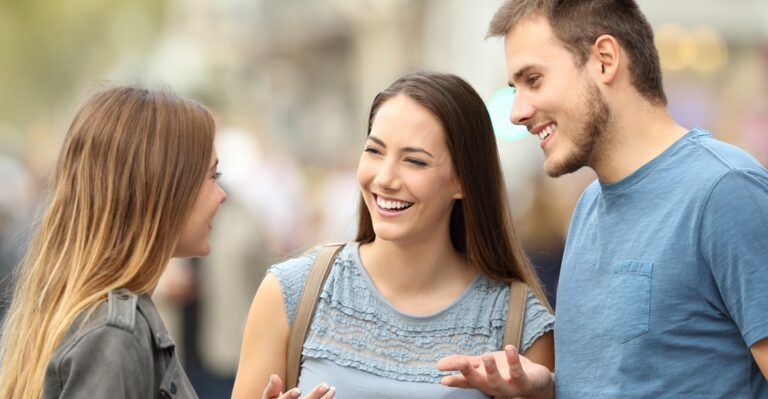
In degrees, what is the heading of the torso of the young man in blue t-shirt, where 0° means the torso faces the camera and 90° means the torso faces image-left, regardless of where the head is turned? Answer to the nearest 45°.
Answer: approximately 45°

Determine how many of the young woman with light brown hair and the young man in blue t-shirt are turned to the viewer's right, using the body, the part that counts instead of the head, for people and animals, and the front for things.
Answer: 1

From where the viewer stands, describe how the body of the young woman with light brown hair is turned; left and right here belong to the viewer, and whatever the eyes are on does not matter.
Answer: facing to the right of the viewer

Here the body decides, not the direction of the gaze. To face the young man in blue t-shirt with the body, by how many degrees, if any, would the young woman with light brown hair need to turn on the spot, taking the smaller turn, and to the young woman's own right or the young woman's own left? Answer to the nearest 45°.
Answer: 0° — they already face them

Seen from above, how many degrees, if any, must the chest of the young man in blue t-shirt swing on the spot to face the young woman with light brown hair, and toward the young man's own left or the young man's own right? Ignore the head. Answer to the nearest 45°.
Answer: approximately 45° to the young man's own right

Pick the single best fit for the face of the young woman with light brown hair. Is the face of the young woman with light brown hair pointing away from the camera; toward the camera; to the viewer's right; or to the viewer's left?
to the viewer's right

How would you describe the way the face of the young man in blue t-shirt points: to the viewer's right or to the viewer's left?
to the viewer's left

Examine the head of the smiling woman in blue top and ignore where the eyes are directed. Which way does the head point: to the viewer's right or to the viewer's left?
to the viewer's left

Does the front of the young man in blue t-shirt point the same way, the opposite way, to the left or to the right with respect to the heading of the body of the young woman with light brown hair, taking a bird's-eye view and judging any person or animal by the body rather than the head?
the opposite way

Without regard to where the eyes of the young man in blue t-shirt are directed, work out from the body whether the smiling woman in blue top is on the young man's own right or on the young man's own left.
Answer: on the young man's own right
